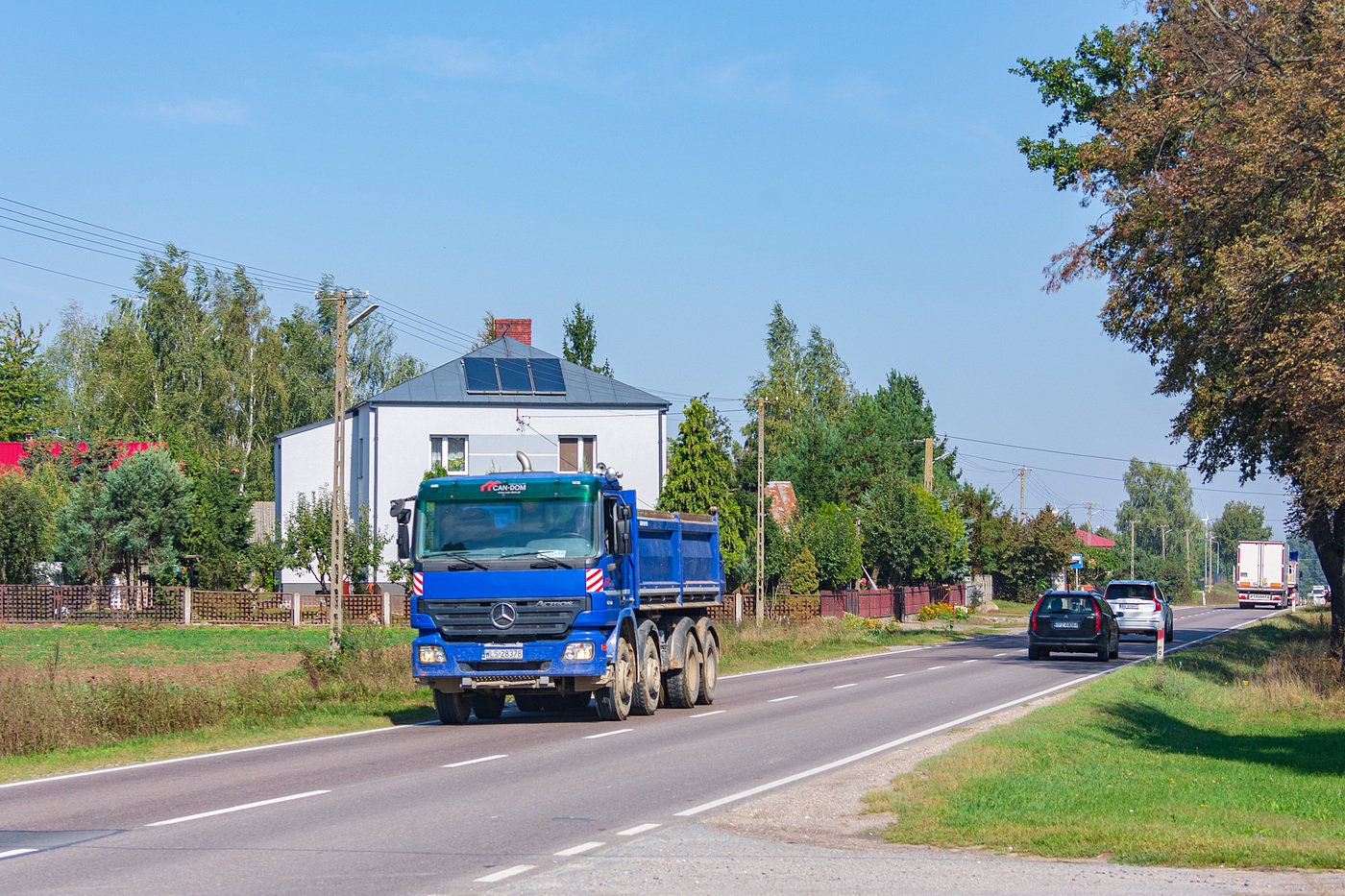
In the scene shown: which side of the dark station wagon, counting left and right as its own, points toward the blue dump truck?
back

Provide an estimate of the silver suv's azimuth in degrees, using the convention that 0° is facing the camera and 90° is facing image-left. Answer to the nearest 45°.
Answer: approximately 180°

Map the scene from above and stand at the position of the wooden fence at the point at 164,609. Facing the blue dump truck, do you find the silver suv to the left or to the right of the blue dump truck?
left

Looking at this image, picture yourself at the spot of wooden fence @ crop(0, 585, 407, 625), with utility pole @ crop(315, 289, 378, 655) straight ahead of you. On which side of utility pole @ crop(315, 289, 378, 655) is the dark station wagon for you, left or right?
left

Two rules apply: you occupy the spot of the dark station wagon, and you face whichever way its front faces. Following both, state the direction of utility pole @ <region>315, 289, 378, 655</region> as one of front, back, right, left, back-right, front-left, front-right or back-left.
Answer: back-left

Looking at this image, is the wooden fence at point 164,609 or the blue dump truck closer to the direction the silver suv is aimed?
the wooden fence

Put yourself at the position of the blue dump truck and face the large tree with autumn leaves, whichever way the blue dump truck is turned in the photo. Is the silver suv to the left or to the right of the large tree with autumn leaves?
left

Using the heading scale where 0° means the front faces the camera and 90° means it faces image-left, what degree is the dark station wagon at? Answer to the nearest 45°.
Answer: approximately 180°

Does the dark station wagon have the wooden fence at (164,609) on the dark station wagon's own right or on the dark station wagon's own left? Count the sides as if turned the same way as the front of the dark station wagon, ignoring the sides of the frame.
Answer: on the dark station wagon's own left
